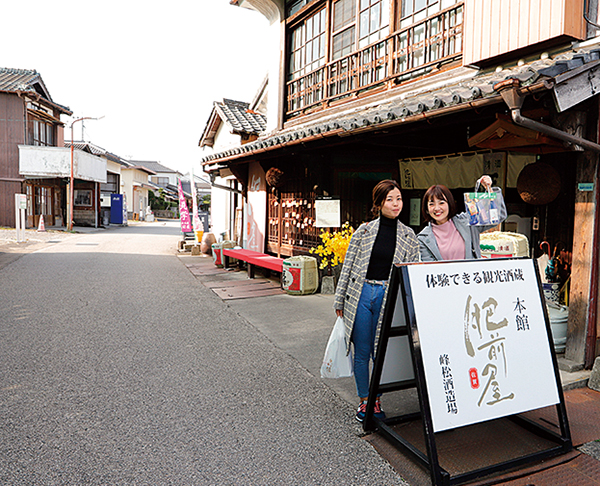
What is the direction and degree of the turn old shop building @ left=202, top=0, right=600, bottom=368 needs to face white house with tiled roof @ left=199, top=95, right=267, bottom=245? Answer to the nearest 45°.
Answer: approximately 90° to its right

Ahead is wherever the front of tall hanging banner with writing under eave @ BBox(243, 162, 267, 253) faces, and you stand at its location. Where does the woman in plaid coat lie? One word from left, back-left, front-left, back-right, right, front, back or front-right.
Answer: front-left

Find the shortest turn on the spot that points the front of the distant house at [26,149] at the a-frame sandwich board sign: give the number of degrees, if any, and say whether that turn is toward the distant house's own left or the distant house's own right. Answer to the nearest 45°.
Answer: approximately 45° to the distant house's own right

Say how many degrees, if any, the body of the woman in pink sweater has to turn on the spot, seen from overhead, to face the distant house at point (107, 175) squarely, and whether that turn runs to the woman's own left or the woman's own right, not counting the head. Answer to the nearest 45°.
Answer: approximately 135° to the woman's own right

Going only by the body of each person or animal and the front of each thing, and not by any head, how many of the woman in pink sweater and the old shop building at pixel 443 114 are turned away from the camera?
0

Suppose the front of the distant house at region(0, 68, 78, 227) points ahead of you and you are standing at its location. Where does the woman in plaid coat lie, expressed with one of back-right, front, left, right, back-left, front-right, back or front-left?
front-right

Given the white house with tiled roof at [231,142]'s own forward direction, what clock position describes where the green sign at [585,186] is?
The green sign is roughly at 10 o'clock from the white house with tiled roof.

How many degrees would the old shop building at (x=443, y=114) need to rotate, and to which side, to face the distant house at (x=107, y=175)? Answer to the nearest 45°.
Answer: approximately 90° to its right

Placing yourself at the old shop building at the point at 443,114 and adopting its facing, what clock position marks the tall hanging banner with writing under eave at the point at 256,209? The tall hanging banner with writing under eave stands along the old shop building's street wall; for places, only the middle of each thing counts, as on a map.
The tall hanging banner with writing under eave is roughly at 3 o'clock from the old shop building.

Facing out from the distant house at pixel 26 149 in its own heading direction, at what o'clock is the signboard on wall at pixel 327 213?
The signboard on wall is roughly at 1 o'clock from the distant house.

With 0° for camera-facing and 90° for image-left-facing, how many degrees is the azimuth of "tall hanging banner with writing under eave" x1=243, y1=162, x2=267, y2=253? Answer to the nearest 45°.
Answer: approximately 45°

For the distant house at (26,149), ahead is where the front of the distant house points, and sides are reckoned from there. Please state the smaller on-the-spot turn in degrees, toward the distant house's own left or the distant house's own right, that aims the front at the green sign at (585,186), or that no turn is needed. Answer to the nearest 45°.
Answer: approximately 45° to the distant house's own right
